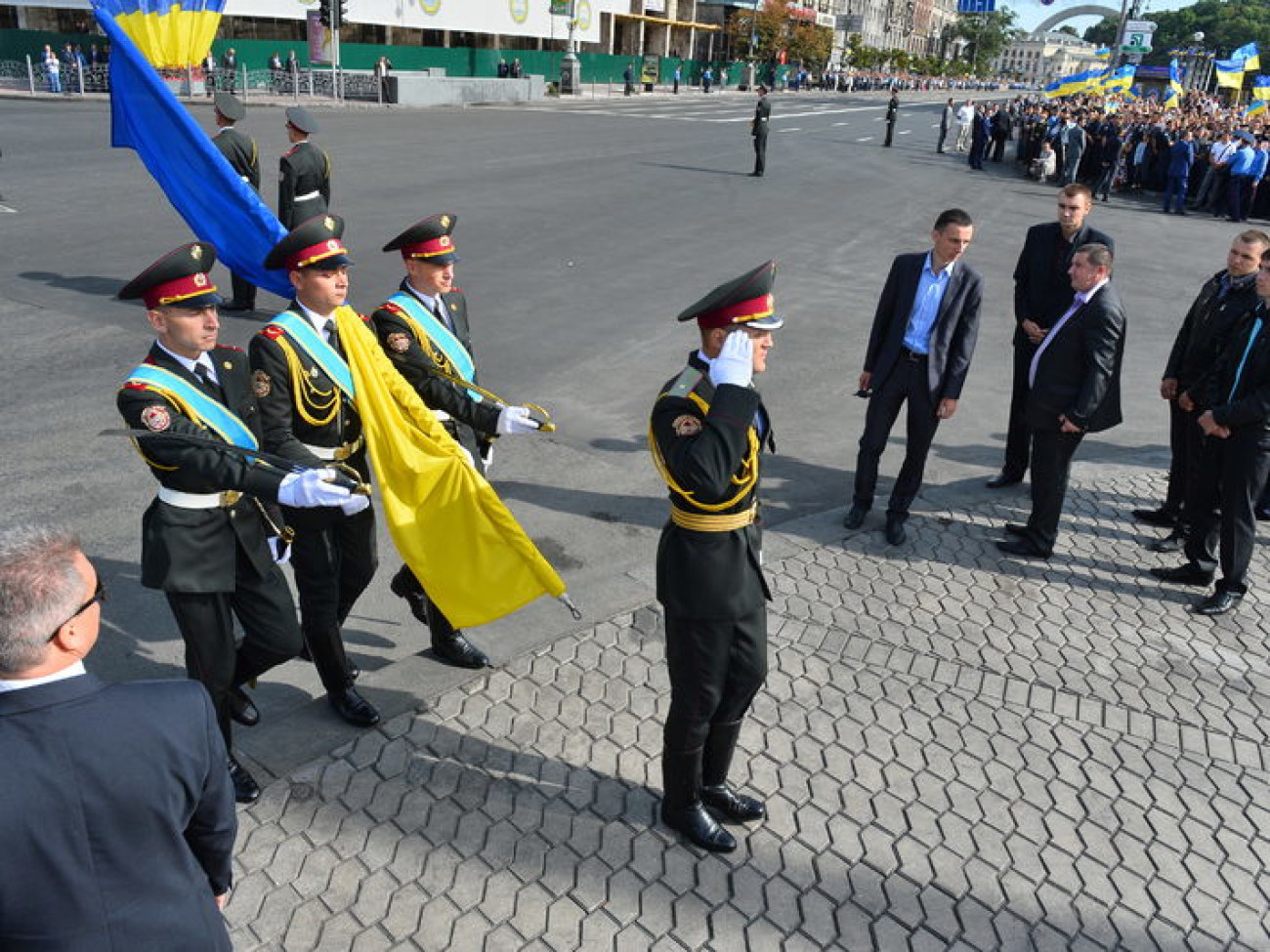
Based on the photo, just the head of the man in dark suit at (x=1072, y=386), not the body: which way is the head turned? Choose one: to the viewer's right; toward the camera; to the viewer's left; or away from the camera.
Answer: to the viewer's left

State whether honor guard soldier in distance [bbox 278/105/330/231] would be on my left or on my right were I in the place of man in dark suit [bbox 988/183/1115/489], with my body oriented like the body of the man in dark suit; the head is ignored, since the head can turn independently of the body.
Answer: on my right

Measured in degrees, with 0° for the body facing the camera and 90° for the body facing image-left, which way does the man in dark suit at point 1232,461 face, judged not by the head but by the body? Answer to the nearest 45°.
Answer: approximately 45°

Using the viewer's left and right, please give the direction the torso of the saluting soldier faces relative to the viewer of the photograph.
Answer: facing to the right of the viewer

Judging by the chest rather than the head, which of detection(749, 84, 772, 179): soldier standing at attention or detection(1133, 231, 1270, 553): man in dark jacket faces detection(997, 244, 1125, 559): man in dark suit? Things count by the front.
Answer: detection(1133, 231, 1270, 553): man in dark jacket

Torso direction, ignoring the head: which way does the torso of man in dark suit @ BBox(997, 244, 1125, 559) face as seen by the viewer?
to the viewer's left

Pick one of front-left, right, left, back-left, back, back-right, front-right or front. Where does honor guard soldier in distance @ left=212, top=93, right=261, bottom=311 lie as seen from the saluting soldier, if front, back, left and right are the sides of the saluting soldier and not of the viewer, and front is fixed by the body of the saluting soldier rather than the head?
back-left

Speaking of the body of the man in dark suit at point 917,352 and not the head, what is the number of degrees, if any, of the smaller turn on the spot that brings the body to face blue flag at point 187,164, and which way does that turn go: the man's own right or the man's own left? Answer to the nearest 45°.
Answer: approximately 90° to the man's own right
